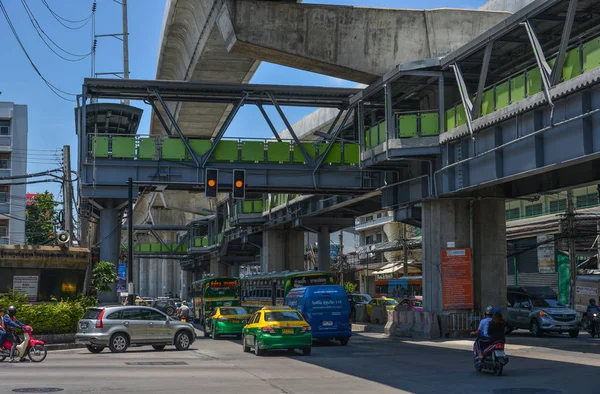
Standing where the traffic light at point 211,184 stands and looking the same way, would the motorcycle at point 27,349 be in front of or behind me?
in front

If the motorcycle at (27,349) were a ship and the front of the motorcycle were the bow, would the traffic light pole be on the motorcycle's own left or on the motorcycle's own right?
on the motorcycle's own left

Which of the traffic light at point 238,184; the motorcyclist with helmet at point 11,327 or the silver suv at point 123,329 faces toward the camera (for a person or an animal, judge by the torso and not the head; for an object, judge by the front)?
the traffic light

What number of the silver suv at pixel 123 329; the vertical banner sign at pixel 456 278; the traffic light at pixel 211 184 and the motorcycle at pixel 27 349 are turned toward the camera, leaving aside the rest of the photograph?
2

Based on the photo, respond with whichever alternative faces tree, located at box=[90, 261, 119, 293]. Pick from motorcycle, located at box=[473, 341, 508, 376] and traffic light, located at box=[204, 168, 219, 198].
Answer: the motorcycle

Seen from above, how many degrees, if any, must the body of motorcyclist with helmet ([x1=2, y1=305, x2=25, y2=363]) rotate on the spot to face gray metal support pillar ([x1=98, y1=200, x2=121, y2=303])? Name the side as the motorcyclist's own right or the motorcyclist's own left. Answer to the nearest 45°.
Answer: approximately 90° to the motorcyclist's own left

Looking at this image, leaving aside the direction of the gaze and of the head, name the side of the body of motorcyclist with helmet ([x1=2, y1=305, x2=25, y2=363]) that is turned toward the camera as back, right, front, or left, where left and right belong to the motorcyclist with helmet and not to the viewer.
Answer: right

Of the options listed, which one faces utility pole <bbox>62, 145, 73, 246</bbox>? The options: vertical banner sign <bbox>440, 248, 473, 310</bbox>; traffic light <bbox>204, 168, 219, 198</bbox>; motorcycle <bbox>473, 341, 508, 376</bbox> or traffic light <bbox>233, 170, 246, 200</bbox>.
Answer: the motorcycle

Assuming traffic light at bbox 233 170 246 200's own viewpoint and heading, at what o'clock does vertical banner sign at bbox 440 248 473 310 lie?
The vertical banner sign is roughly at 9 o'clock from the traffic light.

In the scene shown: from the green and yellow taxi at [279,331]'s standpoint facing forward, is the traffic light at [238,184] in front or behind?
in front

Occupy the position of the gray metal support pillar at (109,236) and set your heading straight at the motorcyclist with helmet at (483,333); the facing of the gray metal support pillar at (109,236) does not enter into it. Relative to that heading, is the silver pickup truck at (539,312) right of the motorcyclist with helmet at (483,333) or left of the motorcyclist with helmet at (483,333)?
left

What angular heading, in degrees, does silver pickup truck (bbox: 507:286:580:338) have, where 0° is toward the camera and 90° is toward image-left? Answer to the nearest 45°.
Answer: approximately 315°

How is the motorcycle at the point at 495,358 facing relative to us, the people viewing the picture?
facing away from the viewer and to the left of the viewer
